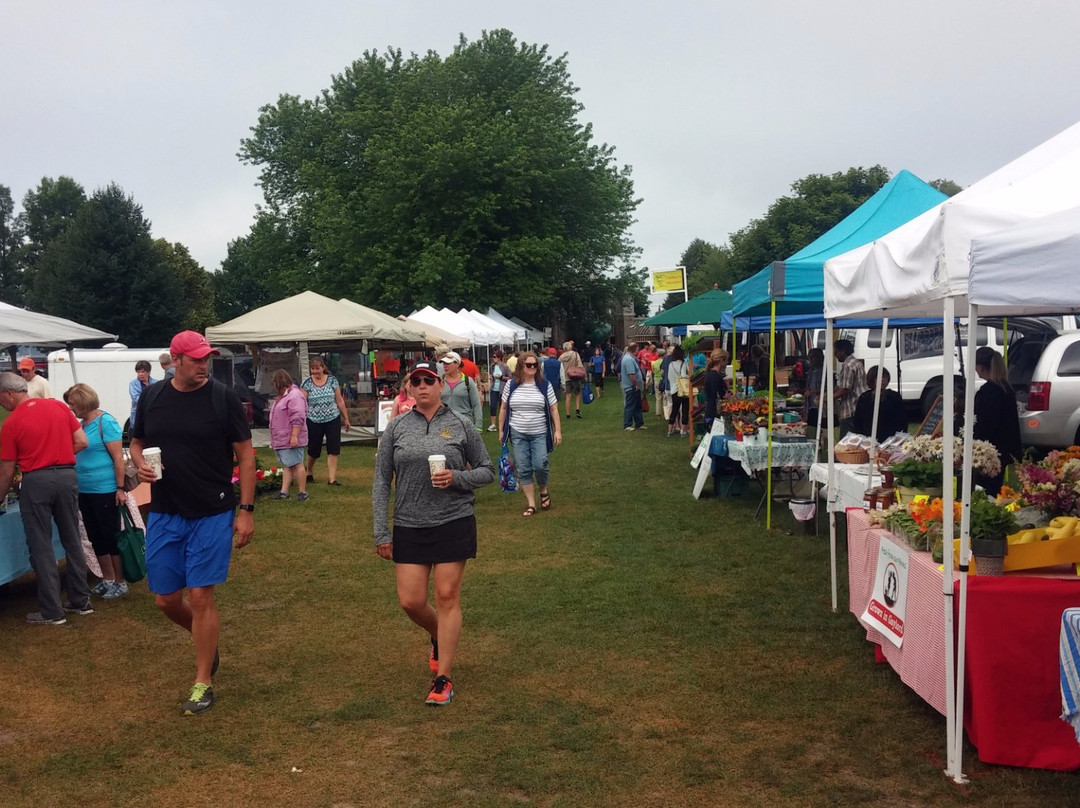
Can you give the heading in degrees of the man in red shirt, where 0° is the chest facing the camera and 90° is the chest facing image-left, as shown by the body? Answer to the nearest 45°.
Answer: approximately 135°

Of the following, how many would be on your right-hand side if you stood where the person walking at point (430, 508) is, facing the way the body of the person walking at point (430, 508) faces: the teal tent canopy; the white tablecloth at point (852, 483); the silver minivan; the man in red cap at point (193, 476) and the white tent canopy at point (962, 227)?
1

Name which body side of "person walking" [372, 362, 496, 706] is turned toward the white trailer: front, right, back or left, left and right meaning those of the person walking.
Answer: back

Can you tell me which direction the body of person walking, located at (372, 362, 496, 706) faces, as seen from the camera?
toward the camera

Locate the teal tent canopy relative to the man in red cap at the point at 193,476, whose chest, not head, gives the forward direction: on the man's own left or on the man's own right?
on the man's own left

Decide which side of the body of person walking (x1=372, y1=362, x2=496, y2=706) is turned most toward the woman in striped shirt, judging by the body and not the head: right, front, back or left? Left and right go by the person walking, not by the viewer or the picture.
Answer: back

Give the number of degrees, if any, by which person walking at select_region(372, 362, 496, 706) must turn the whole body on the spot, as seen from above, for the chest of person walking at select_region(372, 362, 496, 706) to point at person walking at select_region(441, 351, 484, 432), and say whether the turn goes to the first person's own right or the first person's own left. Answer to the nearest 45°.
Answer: approximately 180°

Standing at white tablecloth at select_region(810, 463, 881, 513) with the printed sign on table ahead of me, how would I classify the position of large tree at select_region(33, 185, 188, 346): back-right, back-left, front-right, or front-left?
back-right

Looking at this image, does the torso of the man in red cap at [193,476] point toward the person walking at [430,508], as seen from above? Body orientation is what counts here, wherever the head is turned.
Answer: no

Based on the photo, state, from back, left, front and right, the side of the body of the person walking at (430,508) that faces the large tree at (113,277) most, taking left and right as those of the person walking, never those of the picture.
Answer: back

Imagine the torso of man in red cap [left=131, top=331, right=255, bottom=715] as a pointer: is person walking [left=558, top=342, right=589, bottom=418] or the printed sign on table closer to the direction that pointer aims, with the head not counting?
the printed sign on table

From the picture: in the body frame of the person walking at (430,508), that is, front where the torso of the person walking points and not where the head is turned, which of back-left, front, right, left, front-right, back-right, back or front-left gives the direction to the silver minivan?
back-left

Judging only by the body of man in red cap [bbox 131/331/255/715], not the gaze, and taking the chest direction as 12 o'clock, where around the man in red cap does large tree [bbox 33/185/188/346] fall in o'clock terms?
The large tree is roughly at 6 o'clock from the man in red cap.

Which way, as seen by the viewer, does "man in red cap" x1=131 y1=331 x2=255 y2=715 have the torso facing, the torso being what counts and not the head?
toward the camera

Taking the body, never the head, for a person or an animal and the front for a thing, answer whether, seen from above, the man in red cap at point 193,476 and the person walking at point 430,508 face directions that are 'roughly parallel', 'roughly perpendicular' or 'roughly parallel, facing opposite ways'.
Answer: roughly parallel

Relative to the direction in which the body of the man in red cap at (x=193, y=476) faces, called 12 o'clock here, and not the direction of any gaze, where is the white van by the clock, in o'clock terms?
The white van is roughly at 8 o'clock from the man in red cap.
